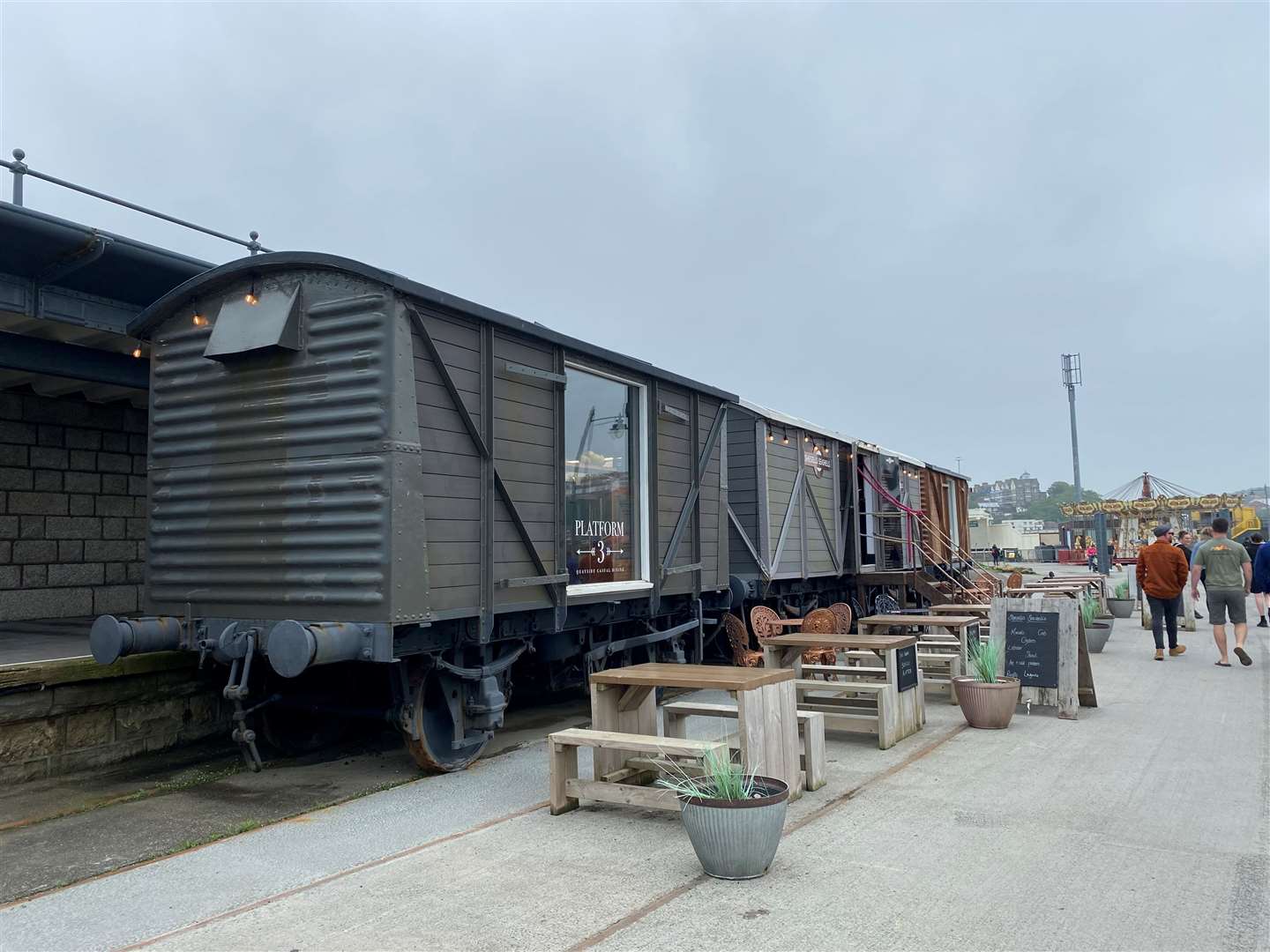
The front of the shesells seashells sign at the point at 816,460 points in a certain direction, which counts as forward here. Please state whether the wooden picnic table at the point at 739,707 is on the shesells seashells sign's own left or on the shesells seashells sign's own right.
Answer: on the shesells seashells sign's own right

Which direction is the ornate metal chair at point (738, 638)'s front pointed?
to the viewer's right

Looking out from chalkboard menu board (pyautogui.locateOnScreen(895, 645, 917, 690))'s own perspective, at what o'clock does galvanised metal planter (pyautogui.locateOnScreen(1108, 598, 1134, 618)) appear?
The galvanised metal planter is roughly at 8 o'clock from the chalkboard menu board.

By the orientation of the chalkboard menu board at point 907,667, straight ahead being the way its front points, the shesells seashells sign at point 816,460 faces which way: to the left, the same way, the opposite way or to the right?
the same way

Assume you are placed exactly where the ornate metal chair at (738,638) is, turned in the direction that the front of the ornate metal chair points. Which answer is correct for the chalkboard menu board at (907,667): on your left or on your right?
on your right

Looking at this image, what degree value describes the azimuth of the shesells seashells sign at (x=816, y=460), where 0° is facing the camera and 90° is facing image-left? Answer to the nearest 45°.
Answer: approximately 315°

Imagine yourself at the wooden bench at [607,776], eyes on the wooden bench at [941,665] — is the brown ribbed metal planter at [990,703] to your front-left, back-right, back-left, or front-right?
front-right

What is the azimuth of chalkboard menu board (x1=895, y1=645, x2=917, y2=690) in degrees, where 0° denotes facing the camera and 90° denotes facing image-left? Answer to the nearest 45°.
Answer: approximately 315°

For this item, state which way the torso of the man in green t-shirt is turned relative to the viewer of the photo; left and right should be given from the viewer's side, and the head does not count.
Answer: facing away from the viewer

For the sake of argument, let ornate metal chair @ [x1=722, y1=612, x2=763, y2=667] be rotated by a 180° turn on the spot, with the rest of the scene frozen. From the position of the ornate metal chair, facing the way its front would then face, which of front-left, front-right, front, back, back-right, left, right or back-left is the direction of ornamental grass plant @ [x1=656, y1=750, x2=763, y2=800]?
left

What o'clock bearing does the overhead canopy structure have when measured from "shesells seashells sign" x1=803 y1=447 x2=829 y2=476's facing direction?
The overhead canopy structure is roughly at 3 o'clock from the shesells seashells sign.

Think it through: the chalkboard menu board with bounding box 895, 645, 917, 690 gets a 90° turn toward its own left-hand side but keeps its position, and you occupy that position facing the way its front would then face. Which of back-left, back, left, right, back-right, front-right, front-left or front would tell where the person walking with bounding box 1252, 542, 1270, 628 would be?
front

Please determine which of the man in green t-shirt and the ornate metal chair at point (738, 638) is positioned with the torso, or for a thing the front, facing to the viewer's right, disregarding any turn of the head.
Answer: the ornate metal chair

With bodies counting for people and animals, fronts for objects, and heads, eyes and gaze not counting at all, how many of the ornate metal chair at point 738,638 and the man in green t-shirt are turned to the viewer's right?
1

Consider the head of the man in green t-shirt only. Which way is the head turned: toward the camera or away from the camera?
away from the camera

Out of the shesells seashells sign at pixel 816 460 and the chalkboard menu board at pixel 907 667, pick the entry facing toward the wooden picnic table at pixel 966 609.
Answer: the shesells seashells sign
